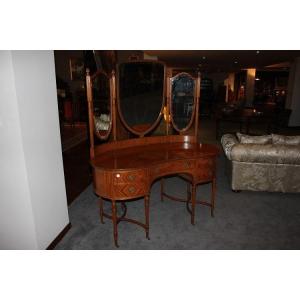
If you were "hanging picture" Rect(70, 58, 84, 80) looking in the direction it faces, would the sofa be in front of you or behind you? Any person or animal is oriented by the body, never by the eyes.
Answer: in front

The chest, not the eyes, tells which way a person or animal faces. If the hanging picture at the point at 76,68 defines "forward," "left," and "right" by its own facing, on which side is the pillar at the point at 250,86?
on its left

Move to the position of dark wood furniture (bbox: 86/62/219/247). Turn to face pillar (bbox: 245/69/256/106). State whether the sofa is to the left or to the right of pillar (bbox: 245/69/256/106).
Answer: right
